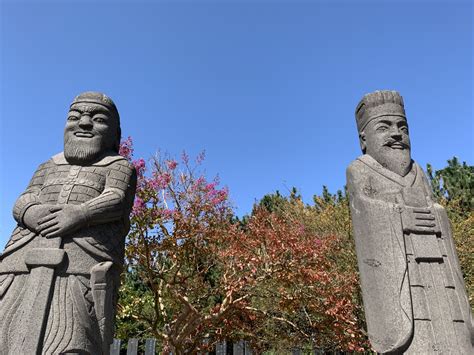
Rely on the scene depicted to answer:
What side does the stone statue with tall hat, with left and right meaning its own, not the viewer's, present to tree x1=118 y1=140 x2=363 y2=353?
back

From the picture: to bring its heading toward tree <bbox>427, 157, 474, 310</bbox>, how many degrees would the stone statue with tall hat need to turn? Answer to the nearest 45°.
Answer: approximately 135° to its left

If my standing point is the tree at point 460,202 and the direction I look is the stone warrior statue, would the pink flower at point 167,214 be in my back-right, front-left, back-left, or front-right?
front-right

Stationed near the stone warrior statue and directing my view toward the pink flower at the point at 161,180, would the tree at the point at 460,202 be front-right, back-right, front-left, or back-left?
front-right

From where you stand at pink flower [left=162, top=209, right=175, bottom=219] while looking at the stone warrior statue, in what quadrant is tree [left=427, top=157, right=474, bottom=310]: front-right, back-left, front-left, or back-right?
back-left

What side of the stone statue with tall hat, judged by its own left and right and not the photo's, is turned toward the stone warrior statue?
right

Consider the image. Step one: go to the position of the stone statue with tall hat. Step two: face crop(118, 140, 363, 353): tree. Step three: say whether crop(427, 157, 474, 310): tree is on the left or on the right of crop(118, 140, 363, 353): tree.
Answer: right

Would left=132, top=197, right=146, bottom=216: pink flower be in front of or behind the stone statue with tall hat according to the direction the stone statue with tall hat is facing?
behind
